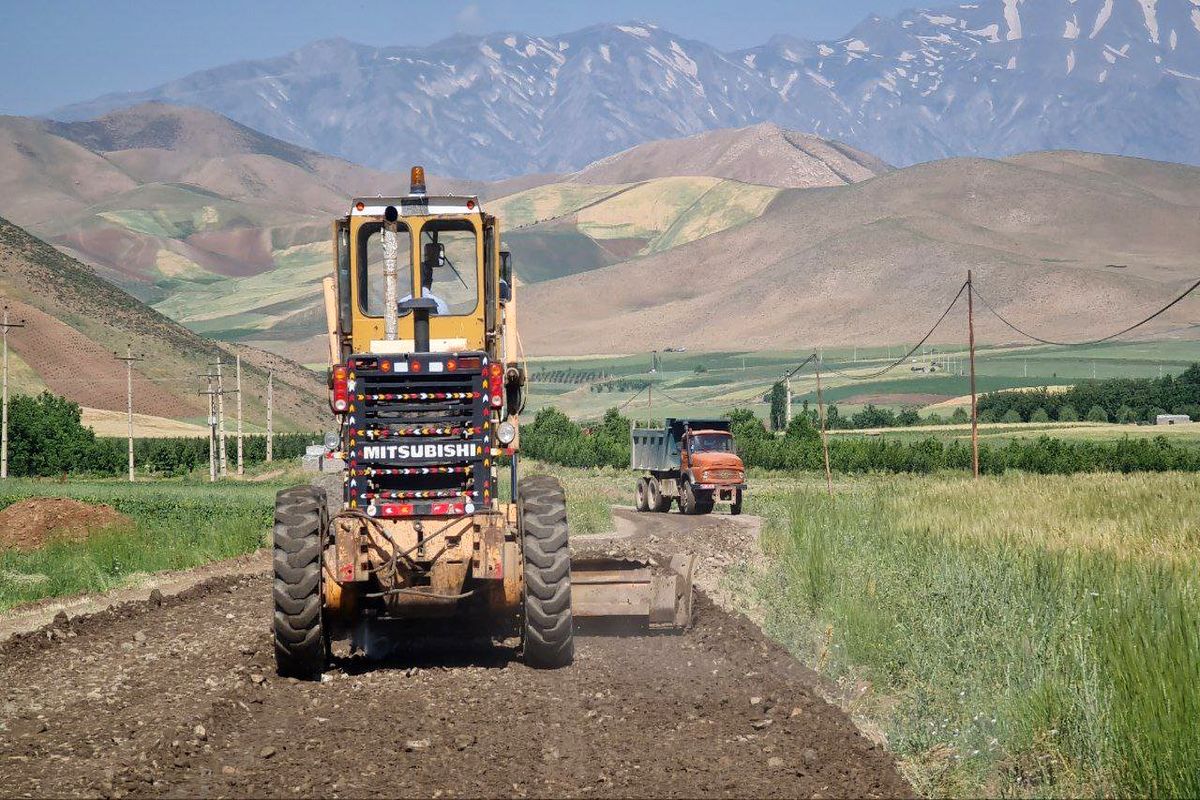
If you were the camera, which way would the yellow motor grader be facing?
facing away from the viewer

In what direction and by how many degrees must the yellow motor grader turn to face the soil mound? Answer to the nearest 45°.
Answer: approximately 45° to its left
